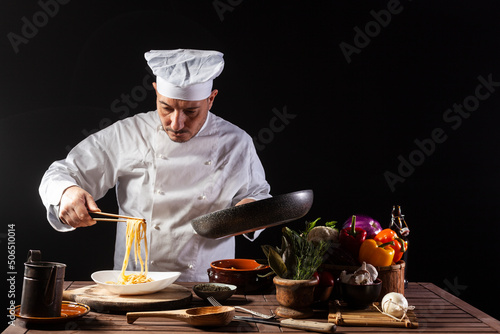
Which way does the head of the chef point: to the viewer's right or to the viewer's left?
to the viewer's left

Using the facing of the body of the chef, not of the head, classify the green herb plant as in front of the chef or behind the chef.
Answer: in front

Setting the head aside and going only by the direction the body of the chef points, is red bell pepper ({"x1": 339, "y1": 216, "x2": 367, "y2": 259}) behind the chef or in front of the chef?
in front

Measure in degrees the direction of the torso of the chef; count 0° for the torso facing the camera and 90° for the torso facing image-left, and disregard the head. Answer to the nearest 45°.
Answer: approximately 0°

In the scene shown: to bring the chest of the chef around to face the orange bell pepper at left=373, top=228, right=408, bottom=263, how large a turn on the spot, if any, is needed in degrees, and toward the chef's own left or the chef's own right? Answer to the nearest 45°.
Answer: approximately 45° to the chef's own left

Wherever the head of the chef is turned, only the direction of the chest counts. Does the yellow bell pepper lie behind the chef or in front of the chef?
in front

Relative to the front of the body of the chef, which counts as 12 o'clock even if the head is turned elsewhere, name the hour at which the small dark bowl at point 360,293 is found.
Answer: The small dark bowl is roughly at 11 o'clock from the chef.

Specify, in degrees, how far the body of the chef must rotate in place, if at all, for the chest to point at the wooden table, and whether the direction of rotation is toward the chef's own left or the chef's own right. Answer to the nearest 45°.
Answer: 0° — they already face it

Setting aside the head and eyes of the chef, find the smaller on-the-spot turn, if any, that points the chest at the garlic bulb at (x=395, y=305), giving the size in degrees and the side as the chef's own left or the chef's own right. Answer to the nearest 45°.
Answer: approximately 45° to the chef's own left

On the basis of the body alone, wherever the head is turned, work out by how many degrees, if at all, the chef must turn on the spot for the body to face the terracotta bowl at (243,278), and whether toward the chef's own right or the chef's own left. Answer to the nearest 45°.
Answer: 0° — they already face it

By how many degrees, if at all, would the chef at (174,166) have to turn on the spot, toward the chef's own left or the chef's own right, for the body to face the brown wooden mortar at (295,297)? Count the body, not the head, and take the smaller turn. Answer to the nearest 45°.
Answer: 0° — they already face it

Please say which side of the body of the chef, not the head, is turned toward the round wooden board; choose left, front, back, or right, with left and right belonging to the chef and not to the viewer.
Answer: front
